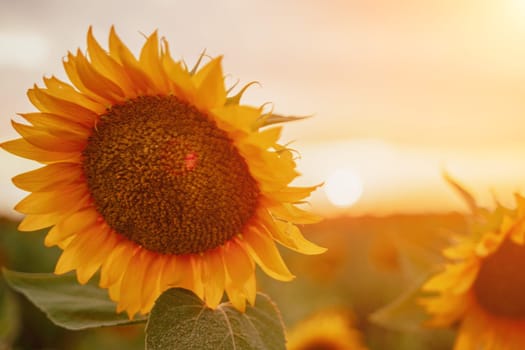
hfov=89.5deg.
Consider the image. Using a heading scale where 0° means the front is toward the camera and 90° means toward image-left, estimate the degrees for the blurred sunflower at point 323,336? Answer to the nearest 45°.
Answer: approximately 0°

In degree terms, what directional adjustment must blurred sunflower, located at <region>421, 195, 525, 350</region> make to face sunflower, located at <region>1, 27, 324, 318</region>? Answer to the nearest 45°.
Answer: approximately 45° to its right

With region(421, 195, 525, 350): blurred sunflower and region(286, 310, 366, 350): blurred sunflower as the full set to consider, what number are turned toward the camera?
2
